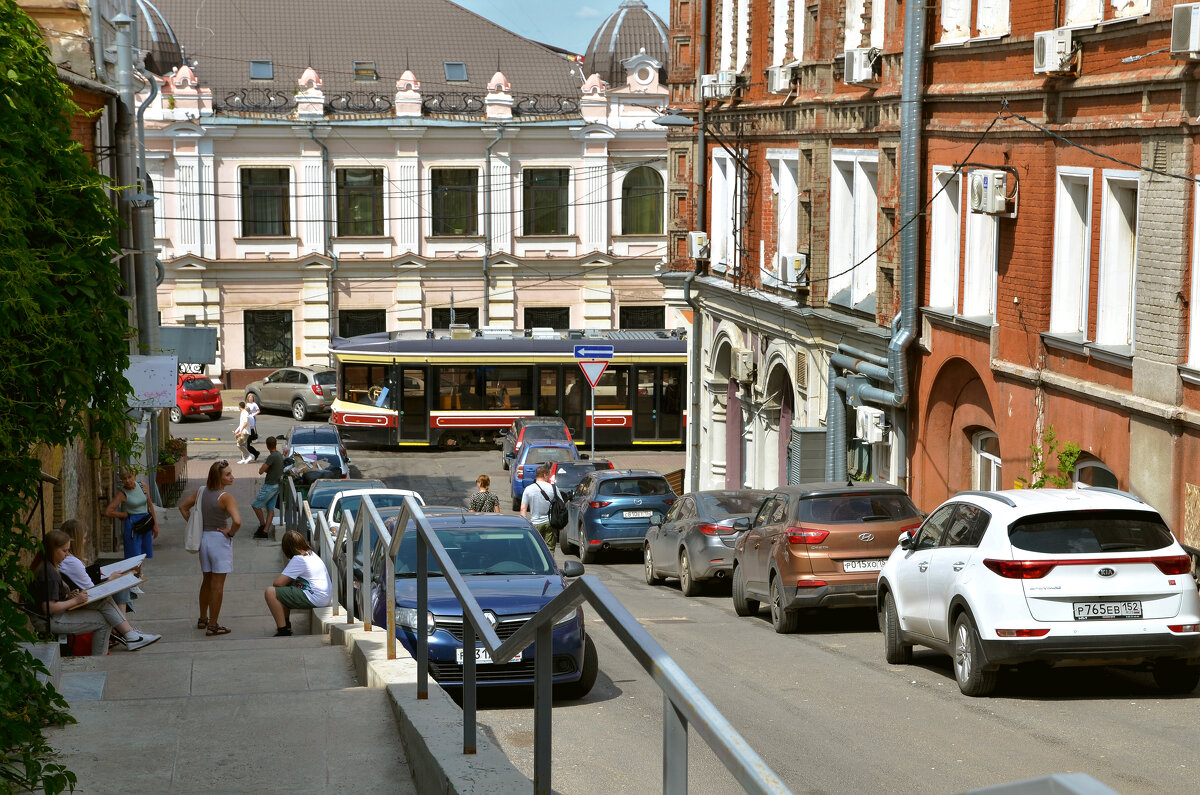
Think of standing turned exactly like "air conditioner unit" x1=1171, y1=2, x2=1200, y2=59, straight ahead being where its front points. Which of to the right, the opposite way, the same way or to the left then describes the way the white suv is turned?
to the right

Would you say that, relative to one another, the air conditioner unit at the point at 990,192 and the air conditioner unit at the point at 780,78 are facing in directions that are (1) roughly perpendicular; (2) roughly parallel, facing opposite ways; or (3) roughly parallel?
roughly parallel

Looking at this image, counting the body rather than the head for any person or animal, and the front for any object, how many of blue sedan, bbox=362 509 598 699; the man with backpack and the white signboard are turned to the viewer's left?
0

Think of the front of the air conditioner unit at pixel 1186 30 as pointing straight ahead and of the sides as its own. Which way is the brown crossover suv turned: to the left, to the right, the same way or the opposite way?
to the right

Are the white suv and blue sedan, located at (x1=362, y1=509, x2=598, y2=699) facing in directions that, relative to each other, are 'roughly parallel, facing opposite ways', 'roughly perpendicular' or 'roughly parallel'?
roughly parallel, facing opposite ways

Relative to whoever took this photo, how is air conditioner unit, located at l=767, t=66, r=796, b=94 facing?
facing the viewer and to the left of the viewer

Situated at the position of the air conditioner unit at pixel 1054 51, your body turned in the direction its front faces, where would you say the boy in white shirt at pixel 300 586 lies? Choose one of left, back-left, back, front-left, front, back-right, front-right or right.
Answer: front

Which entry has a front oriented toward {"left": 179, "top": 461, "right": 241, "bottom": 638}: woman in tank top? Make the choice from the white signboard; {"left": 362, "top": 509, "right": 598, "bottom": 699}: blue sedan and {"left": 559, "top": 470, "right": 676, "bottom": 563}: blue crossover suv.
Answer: the white signboard

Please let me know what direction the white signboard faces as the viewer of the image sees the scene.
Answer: facing the viewer

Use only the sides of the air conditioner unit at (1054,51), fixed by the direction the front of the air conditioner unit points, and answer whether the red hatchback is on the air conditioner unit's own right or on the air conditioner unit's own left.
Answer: on the air conditioner unit's own right
